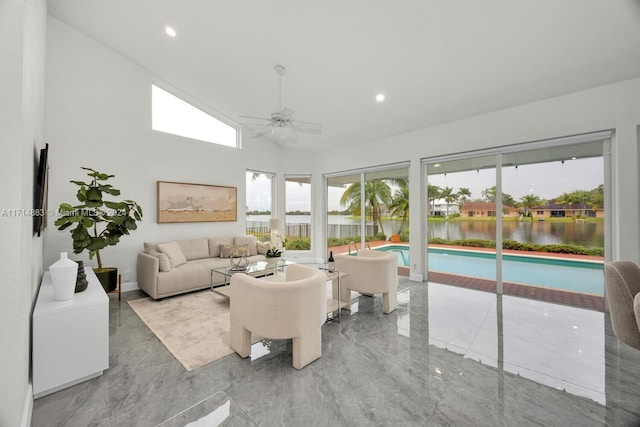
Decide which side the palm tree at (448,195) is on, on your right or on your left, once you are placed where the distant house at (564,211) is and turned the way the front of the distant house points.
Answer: on your right

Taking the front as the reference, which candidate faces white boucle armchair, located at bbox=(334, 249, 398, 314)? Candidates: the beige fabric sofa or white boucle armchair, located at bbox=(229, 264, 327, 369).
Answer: the beige fabric sofa

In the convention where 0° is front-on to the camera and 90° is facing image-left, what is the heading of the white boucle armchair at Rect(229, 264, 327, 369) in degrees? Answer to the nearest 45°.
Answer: approximately 135°

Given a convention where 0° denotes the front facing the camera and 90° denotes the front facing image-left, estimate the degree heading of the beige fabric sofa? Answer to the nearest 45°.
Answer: approximately 315°

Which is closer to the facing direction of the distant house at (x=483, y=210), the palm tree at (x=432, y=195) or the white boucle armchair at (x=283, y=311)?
the white boucle armchair

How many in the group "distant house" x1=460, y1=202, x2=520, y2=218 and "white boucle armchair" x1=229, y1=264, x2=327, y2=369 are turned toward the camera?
1

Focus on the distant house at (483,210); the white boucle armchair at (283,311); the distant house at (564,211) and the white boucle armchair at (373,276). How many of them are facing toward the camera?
2

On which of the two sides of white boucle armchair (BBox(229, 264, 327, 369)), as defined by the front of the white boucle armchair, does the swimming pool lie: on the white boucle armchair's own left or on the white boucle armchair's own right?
on the white boucle armchair's own right

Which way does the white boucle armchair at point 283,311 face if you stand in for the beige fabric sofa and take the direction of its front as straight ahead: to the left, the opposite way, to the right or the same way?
the opposite way

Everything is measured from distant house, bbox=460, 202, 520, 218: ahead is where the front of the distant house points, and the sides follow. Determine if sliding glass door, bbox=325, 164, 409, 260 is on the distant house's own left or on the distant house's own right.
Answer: on the distant house's own right

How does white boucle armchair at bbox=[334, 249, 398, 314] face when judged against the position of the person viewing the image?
facing away from the viewer and to the left of the viewer
